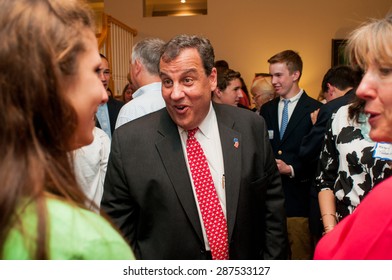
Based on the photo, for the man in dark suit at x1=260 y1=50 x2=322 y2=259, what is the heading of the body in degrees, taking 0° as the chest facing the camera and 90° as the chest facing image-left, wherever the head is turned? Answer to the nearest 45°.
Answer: approximately 45°

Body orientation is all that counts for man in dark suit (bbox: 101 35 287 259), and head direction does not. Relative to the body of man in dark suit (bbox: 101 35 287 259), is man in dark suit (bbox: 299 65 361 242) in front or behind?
behind

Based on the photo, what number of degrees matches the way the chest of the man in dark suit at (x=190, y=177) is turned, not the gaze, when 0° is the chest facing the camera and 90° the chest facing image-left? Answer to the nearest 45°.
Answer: approximately 0°

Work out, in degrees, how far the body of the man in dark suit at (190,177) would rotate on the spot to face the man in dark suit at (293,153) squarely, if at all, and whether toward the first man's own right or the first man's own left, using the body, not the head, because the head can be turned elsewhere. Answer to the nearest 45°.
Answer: approximately 135° to the first man's own left
